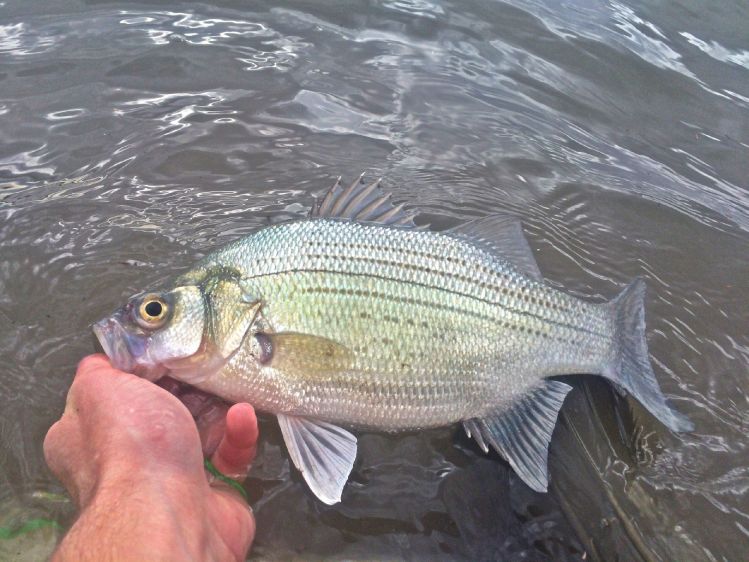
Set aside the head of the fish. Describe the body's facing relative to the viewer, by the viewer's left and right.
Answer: facing to the left of the viewer

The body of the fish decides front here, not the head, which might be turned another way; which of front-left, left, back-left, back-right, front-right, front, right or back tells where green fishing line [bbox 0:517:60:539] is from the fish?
front-left
